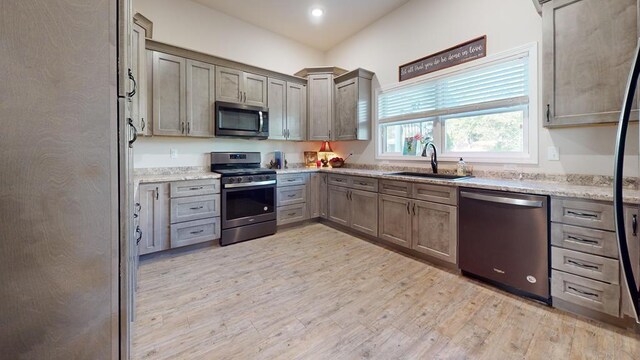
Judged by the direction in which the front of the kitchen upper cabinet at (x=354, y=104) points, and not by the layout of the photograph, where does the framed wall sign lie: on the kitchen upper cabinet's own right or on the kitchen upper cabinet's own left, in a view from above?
on the kitchen upper cabinet's own left

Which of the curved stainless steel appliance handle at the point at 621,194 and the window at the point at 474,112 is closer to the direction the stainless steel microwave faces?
the curved stainless steel appliance handle

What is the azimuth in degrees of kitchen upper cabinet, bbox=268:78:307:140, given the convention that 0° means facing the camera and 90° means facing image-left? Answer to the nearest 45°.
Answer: approximately 315°

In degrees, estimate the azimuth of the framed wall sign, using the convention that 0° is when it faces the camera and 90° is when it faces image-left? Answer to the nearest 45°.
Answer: approximately 45°

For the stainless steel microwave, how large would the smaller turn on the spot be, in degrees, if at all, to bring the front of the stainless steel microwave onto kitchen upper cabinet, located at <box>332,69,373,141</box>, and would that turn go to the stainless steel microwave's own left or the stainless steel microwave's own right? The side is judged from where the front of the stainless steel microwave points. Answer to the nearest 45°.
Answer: approximately 90° to the stainless steel microwave's own left

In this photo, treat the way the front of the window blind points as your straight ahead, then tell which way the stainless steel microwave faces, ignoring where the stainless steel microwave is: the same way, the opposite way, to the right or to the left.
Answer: to the left
